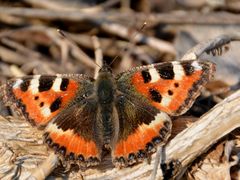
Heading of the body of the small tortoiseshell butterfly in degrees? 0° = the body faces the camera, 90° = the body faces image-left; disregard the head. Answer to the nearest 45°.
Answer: approximately 180°
